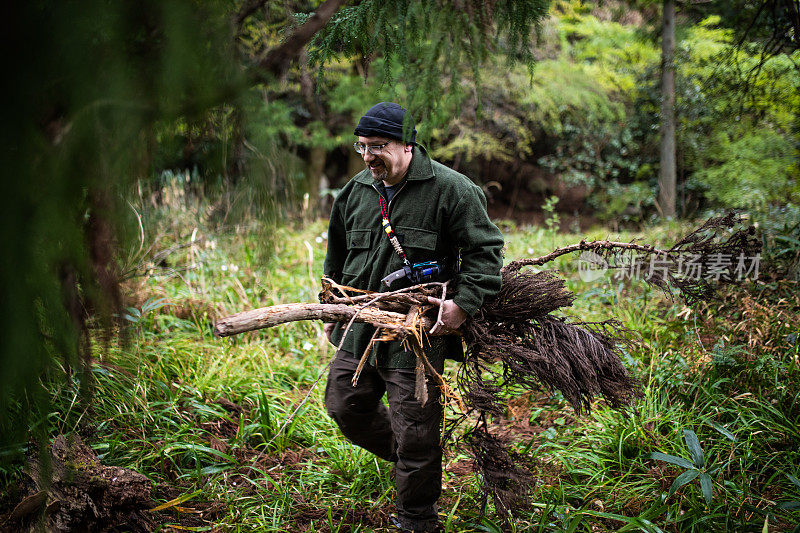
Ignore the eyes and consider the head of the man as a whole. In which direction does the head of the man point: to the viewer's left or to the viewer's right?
to the viewer's left

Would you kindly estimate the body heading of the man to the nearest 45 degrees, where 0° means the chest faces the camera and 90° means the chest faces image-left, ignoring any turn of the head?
approximately 45°
